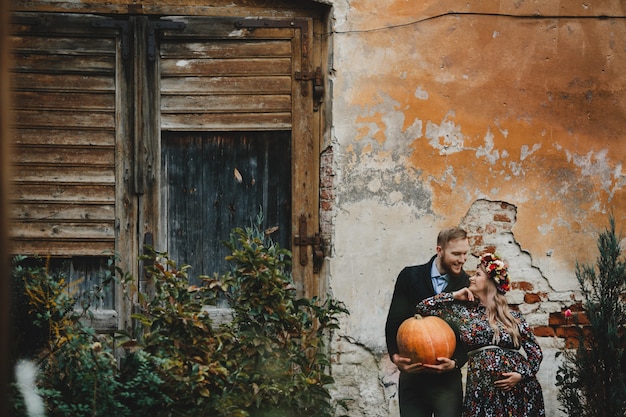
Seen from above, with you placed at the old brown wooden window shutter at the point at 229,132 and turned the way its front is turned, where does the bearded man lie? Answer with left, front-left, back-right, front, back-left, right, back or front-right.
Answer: front-left

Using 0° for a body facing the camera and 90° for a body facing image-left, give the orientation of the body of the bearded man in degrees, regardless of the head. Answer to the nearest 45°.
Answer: approximately 0°

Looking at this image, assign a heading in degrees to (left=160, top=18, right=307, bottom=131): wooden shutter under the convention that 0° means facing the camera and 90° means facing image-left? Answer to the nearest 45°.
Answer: approximately 0°

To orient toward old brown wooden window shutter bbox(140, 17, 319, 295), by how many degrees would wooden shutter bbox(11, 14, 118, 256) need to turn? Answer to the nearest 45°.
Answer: approximately 90° to its left

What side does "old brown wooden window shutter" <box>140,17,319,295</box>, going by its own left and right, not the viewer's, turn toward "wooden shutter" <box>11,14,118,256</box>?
right

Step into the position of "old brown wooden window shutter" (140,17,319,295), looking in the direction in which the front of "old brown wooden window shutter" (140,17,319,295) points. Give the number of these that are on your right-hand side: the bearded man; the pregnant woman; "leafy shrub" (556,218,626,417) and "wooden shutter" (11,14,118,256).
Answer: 1

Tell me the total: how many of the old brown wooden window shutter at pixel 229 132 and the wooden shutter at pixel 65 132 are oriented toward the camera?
2
